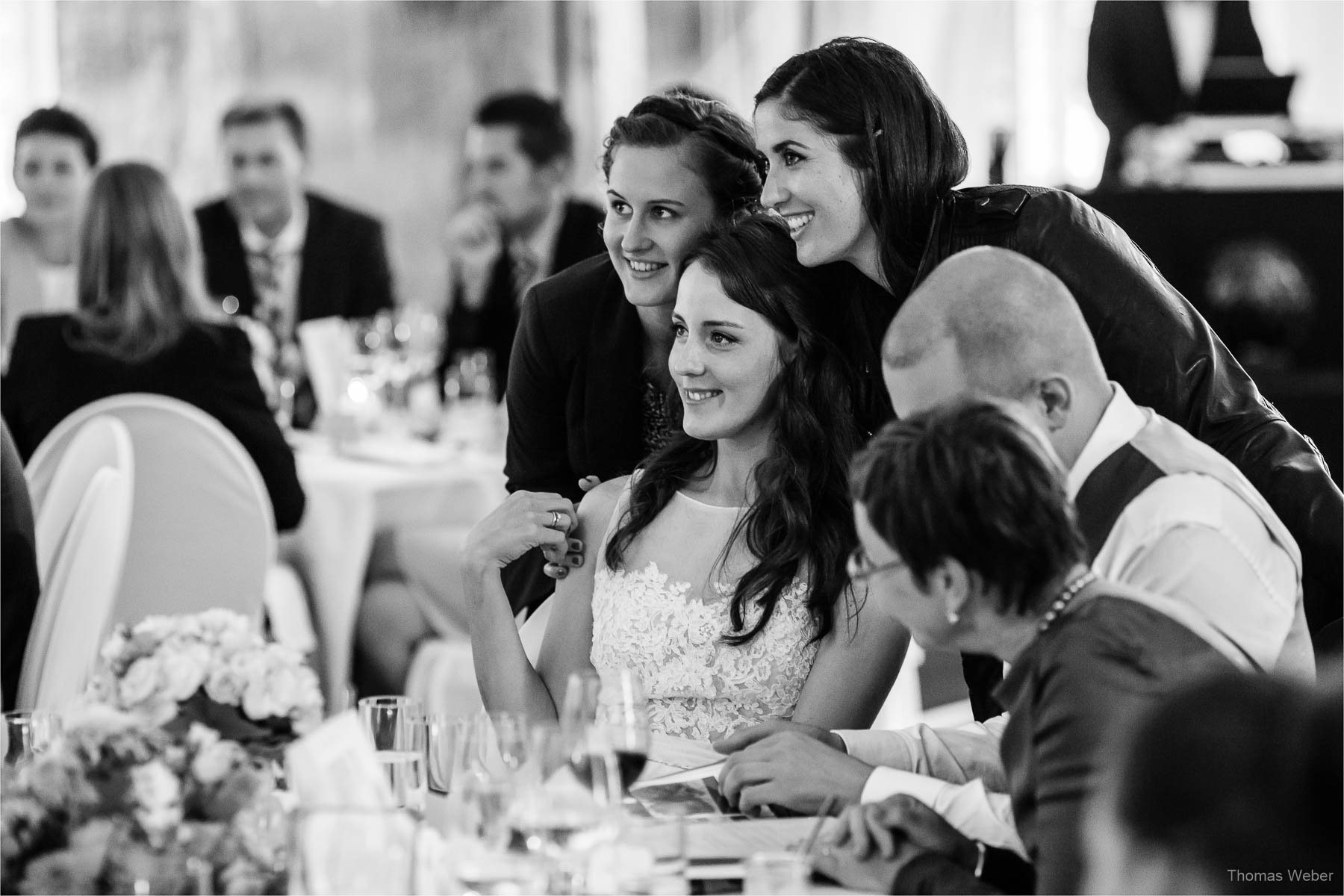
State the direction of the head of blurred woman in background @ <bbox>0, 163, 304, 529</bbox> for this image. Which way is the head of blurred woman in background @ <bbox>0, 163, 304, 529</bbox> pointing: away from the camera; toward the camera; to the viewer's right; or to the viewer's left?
away from the camera

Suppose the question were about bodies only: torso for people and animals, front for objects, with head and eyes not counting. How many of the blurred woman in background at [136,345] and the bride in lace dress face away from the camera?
1

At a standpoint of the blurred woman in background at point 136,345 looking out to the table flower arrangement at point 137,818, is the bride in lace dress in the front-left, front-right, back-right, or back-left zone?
front-left

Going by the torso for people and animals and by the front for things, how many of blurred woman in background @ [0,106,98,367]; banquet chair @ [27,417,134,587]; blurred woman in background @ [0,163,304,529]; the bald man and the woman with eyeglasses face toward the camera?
1

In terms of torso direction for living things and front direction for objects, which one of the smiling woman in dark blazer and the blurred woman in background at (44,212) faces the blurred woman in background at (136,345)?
the blurred woman in background at (44,212)

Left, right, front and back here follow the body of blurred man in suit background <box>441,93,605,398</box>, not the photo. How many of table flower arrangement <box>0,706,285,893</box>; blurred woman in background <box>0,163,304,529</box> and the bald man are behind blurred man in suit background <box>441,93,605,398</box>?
0

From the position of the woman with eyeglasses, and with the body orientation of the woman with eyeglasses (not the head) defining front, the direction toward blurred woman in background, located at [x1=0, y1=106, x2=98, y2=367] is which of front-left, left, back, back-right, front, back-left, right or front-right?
front-right

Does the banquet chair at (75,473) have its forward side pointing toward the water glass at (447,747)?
no

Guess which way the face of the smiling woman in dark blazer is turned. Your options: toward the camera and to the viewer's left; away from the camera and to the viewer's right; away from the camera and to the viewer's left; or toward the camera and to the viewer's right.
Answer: toward the camera and to the viewer's left

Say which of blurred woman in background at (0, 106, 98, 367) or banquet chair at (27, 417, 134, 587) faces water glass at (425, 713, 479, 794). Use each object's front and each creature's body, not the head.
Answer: the blurred woman in background

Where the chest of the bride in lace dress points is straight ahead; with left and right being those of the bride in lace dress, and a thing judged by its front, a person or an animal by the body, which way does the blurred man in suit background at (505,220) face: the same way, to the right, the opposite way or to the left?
the same way

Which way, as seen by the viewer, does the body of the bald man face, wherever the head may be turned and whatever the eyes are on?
to the viewer's left

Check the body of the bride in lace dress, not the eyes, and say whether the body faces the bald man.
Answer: no

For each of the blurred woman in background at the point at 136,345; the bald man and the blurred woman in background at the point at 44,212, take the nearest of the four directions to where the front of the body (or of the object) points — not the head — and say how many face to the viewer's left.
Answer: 1

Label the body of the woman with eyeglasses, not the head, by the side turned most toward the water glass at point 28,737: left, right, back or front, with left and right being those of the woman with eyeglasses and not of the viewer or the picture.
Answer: front

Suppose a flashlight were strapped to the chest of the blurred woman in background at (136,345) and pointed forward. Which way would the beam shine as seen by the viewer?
away from the camera

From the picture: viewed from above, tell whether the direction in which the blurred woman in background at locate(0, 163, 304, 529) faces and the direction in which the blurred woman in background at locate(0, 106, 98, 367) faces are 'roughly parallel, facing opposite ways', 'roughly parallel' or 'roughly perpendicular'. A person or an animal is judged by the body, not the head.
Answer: roughly parallel, facing opposite ways

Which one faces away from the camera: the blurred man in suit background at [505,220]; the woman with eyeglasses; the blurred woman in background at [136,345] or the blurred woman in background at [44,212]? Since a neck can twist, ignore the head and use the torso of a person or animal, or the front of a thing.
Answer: the blurred woman in background at [136,345]

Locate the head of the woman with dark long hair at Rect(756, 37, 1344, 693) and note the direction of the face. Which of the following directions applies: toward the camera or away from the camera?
toward the camera

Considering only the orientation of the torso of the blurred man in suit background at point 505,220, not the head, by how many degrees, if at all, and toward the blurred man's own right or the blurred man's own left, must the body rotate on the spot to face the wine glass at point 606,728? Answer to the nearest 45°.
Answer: approximately 45° to the blurred man's own left
